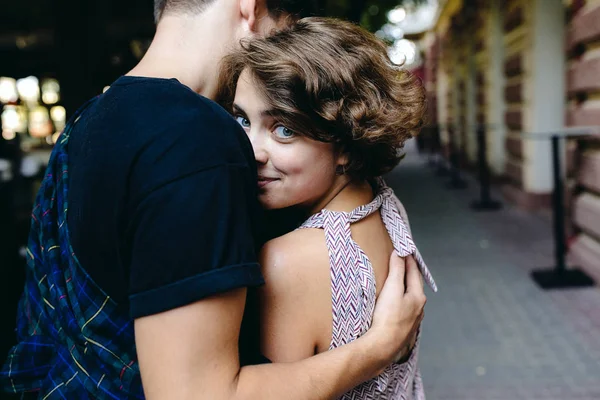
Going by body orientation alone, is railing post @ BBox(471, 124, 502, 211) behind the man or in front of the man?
in front

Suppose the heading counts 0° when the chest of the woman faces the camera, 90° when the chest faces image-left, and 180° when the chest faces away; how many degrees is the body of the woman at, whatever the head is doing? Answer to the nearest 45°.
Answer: approximately 135°

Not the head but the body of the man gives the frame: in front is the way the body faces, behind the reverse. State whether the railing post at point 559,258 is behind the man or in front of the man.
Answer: in front

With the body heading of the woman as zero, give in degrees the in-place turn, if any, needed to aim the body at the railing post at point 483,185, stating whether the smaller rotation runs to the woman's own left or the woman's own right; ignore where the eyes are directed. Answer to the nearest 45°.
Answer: approximately 45° to the woman's own right

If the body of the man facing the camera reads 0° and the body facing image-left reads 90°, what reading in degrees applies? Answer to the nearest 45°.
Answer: approximately 225°
